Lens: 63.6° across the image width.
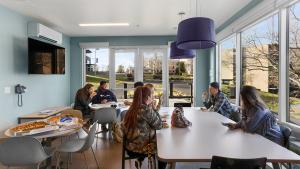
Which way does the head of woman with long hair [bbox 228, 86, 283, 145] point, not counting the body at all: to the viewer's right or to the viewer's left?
to the viewer's left

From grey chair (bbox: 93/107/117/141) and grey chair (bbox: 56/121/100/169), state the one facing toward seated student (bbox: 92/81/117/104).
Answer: grey chair (bbox: 93/107/117/141)

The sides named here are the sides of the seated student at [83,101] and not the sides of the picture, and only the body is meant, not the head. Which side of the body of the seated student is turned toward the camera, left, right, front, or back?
right

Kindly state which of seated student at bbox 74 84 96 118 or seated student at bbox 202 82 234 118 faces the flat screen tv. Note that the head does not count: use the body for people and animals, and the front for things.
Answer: seated student at bbox 202 82 234 118

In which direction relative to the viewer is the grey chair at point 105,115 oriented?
away from the camera

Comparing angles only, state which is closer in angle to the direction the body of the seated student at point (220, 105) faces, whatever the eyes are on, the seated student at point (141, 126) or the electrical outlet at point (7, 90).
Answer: the electrical outlet

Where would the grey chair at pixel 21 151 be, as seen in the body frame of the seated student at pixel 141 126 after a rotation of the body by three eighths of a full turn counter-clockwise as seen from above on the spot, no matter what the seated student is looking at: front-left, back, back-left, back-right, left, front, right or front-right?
front

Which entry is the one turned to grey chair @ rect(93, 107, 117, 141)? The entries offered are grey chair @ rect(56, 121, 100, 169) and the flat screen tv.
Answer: the flat screen tv

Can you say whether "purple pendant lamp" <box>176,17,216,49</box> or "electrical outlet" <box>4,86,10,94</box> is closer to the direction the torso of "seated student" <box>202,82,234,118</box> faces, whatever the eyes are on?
the electrical outlet

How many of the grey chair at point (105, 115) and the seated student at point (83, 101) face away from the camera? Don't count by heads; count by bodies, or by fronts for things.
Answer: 1

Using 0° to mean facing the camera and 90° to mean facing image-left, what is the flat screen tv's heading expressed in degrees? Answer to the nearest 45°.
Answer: approximately 315°

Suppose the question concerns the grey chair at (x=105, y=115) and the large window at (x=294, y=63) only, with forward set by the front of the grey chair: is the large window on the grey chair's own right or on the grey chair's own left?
on the grey chair's own right

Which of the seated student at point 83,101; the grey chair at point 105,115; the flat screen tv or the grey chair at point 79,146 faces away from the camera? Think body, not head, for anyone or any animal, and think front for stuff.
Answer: the grey chair at point 105,115
